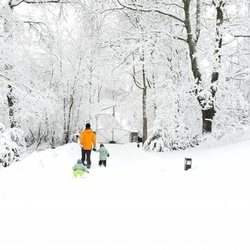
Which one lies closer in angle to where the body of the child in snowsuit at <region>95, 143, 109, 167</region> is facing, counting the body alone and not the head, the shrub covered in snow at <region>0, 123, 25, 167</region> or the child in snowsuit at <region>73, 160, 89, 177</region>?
the shrub covered in snow

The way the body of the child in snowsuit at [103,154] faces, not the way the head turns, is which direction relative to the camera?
away from the camera

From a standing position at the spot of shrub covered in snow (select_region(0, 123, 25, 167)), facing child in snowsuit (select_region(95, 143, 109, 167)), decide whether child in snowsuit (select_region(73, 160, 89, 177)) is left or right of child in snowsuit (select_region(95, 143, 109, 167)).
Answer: right

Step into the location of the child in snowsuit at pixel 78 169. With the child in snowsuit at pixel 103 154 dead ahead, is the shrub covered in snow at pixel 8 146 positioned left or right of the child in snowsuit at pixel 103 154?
left

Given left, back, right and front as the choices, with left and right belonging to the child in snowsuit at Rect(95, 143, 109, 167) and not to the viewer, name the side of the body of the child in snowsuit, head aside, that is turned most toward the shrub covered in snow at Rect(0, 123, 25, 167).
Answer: left

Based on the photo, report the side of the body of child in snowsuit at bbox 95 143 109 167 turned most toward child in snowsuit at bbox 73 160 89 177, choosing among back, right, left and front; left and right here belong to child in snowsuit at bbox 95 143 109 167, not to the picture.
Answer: back
